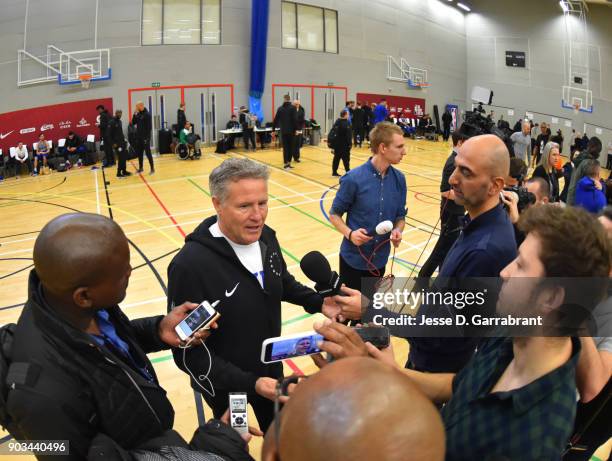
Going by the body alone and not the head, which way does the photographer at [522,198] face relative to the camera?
to the viewer's left

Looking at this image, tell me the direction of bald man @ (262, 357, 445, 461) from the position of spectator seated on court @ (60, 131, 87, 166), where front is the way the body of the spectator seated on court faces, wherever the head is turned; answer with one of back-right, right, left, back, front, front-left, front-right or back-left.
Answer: front

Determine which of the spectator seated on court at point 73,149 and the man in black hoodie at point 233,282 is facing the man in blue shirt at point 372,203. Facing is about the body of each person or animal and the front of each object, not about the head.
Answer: the spectator seated on court

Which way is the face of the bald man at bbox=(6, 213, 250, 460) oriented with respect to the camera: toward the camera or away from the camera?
away from the camera

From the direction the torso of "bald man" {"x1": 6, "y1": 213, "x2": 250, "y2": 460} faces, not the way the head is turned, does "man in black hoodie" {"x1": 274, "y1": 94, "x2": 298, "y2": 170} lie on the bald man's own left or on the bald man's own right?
on the bald man's own left

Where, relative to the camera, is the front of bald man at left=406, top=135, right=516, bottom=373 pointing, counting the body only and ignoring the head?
to the viewer's left

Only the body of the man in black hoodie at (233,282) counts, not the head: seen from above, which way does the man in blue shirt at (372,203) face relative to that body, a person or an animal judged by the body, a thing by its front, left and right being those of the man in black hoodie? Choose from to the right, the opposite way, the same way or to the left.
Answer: the same way

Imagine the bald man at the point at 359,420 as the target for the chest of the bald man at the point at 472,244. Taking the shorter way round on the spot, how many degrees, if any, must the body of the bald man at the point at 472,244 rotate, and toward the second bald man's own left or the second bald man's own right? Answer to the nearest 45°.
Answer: approximately 90° to the second bald man's own left

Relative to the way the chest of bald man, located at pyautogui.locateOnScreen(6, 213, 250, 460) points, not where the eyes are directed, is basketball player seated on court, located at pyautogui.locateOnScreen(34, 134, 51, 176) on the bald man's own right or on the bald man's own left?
on the bald man's own left

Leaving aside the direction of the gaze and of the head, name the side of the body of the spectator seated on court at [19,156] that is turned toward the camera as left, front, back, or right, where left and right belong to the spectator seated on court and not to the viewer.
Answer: front

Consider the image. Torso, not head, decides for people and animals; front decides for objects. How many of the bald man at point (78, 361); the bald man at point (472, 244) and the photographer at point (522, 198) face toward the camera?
0

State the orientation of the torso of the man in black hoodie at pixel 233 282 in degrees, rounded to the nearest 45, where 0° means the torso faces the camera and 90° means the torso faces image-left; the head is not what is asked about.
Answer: approximately 315°

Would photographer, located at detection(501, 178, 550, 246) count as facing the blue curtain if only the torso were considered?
no
